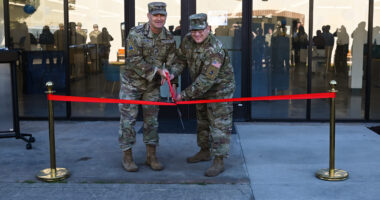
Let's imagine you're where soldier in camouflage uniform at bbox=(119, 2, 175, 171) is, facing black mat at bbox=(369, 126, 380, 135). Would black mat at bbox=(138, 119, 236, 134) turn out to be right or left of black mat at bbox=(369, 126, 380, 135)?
left

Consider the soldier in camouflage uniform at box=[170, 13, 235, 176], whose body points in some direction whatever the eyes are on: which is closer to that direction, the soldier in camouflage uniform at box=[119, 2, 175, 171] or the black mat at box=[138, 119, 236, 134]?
the soldier in camouflage uniform

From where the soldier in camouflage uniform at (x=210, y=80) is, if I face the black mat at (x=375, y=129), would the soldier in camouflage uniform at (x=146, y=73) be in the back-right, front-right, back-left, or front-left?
back-left

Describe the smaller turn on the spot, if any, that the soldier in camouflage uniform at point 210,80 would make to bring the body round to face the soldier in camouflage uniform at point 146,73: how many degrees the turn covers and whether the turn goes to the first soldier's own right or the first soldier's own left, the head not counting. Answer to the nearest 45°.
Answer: approximately 45° to the first soldier's own right

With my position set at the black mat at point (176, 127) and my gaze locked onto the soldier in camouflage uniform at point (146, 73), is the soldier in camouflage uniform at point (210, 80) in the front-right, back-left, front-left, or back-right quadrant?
front-left

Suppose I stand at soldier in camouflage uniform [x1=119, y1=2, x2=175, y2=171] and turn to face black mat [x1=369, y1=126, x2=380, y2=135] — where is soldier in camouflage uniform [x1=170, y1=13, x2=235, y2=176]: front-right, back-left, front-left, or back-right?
front-right

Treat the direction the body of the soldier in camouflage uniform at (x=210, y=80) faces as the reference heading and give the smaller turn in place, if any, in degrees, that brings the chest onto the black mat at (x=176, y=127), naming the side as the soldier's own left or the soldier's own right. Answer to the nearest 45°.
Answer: approximately 135° to the soldier's own right

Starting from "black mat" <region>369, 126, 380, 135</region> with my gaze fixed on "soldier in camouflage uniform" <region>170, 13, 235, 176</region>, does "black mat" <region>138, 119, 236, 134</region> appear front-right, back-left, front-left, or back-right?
front-right

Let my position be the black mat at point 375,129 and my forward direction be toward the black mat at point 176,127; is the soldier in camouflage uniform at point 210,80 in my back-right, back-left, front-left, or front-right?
front-left

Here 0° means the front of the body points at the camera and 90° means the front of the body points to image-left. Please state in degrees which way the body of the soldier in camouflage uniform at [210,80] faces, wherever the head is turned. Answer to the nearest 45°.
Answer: approximately 45°
